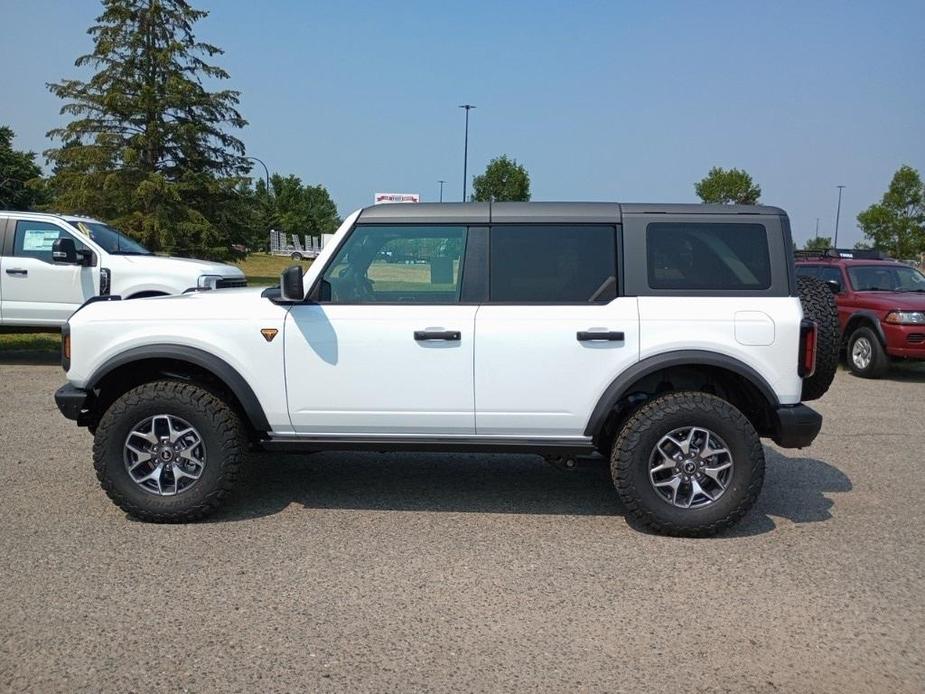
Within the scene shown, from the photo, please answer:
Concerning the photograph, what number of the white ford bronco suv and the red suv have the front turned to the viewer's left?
1

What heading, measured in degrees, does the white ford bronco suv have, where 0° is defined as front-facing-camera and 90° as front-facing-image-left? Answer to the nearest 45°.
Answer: approximately 90°

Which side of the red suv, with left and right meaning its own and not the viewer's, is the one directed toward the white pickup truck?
right

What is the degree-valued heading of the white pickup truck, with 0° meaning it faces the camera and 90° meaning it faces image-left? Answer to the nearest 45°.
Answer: approximately 315°

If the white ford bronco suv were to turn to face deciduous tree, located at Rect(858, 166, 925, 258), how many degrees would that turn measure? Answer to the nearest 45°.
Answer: approximately 135° to its right

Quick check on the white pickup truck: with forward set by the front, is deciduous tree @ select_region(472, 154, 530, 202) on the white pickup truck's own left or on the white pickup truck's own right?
on the white pickup truck's own left

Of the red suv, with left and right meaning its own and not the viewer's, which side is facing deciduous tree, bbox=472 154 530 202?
back

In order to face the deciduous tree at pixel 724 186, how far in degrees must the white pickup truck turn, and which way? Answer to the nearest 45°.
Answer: approximately 90° to its left

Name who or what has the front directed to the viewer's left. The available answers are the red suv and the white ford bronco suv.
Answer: the white ford bronco suv
